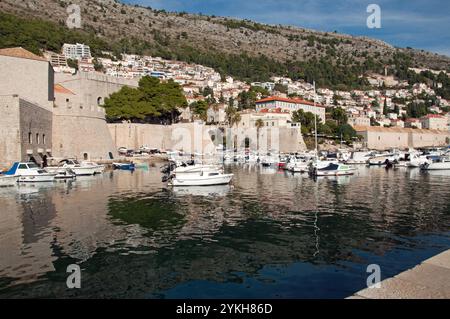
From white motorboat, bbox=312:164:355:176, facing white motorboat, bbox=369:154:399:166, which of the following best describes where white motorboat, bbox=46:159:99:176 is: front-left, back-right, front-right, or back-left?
back-left

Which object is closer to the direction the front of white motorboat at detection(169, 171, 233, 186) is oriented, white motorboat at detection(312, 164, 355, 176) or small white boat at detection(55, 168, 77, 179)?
the white motorboat

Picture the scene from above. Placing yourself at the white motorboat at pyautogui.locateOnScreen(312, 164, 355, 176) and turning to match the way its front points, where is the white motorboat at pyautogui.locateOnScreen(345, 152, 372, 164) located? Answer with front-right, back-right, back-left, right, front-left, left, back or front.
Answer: left
